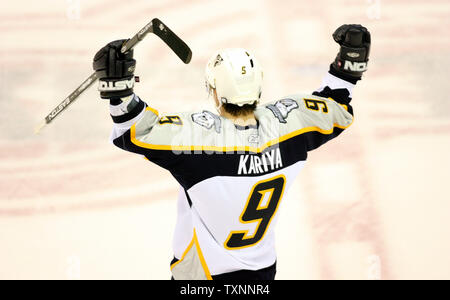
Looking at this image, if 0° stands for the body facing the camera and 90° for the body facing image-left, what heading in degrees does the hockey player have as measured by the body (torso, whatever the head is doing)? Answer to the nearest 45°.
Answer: approximately 135°
